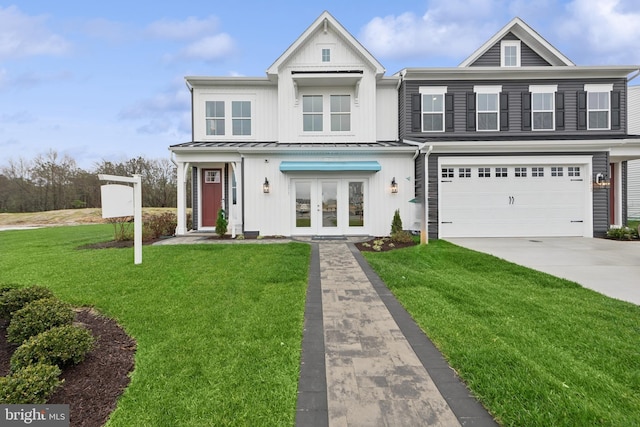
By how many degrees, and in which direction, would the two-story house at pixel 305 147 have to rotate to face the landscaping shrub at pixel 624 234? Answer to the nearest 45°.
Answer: approximately 90° to its left

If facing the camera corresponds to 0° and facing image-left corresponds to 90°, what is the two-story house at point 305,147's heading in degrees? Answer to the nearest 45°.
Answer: approximately 0°

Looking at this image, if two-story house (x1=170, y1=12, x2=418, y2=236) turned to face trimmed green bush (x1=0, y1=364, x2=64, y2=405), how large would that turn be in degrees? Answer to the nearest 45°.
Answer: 0° — it already faces it

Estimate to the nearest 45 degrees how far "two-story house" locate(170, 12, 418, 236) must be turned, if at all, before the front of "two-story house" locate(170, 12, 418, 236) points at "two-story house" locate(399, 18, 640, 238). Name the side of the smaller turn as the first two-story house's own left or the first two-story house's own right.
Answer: approximately 90° to the first two-story house's own left

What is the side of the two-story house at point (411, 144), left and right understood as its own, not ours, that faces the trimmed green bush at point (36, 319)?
front

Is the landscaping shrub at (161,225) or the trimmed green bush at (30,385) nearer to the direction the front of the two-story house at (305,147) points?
the trimmed green bush

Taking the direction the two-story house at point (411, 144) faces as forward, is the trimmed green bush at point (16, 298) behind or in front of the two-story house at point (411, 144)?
in front

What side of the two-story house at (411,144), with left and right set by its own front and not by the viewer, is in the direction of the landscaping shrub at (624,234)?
left

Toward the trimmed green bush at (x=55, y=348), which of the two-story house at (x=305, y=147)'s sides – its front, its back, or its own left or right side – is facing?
front

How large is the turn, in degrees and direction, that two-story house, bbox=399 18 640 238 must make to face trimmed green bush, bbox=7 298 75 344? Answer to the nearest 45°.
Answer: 0° — it already faces it

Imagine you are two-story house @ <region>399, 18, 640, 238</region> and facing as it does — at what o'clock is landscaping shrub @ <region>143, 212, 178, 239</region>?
The landscaping shrub is roughly at 2 o'clock from the two-story house.

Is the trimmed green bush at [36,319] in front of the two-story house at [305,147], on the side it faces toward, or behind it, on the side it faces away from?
in front

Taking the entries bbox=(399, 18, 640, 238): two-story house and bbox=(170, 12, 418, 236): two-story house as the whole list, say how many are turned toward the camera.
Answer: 2
